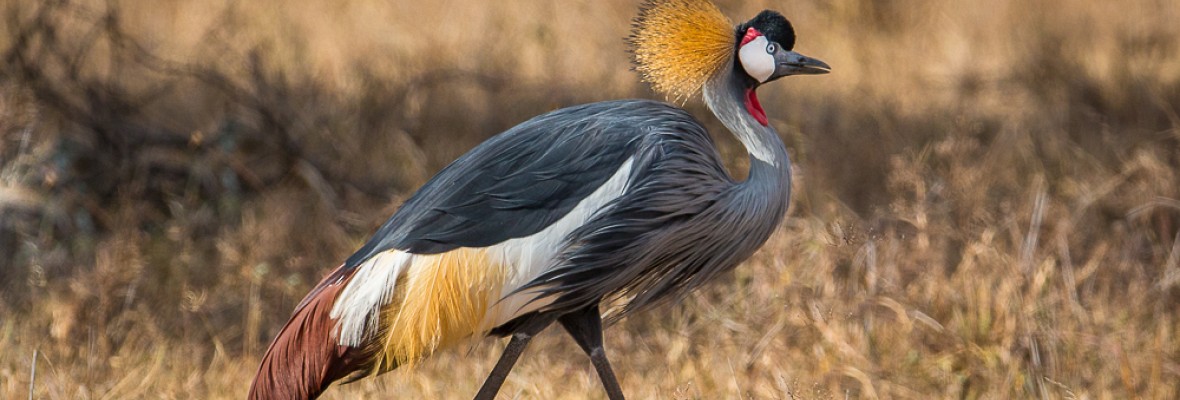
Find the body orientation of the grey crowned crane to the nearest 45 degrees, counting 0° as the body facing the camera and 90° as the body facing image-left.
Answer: approximately 270°
